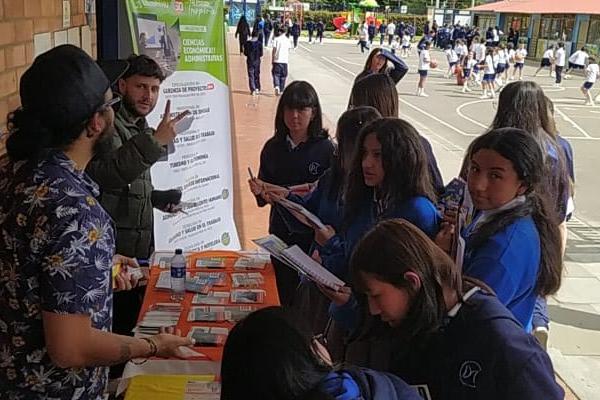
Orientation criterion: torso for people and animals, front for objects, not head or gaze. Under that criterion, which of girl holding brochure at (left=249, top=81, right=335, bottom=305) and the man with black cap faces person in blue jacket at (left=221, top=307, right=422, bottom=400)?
the girl holding brochure

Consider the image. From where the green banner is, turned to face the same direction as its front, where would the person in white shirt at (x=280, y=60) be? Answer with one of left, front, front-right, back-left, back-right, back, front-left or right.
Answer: back

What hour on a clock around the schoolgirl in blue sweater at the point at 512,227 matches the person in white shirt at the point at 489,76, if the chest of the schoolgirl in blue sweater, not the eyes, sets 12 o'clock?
The person in white shirt is roughly at 3 o'clock from the schoolgirl in blue sweater.

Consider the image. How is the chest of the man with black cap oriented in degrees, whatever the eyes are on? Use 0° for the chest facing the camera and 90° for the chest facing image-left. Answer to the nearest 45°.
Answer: approximately 225°

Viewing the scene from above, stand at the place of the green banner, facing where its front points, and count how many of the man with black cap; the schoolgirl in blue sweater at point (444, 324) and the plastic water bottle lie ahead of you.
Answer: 3

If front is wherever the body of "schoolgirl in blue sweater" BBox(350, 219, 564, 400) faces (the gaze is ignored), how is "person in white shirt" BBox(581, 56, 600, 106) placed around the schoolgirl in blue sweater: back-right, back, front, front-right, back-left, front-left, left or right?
back-right

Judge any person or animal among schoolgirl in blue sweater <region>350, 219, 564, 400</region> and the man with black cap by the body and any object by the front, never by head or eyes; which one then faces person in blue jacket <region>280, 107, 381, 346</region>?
the man with black cap

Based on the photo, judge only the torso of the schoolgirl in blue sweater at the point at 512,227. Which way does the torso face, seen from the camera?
to the viewer's left

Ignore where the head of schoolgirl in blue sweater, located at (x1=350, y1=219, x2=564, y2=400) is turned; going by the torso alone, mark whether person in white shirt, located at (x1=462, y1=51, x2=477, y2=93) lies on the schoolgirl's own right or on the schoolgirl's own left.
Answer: on the schoolgirl's own right

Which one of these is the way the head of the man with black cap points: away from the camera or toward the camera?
away from the camera

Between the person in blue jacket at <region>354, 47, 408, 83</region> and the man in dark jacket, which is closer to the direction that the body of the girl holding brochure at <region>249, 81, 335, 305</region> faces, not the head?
the man in dark jacket

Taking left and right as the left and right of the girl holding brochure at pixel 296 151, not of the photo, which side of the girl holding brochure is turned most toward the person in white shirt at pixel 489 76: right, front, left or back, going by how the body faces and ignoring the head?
back

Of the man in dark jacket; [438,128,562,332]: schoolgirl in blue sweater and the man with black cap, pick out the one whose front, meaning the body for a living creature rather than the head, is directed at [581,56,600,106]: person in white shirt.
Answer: the man with black cap
